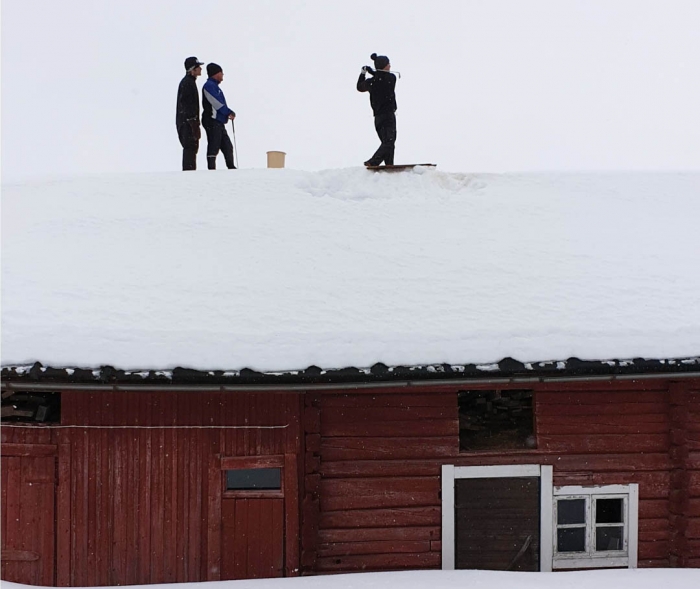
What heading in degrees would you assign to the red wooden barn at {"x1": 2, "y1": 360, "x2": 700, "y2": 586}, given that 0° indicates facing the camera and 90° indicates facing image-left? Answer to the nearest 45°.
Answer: approximately 0°

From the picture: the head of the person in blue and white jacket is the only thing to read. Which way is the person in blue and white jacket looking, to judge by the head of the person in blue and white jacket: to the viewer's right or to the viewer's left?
to the viewer's right

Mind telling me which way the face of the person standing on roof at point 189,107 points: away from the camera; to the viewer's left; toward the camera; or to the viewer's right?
to the viewer's right

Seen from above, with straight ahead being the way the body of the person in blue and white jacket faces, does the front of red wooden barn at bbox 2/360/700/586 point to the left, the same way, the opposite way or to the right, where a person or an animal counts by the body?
to the right

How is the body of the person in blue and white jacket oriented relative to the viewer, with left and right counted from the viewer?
facing to the right of the viewer

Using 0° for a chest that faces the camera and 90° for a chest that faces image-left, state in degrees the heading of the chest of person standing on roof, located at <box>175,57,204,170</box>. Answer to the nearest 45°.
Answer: approximately 270°
